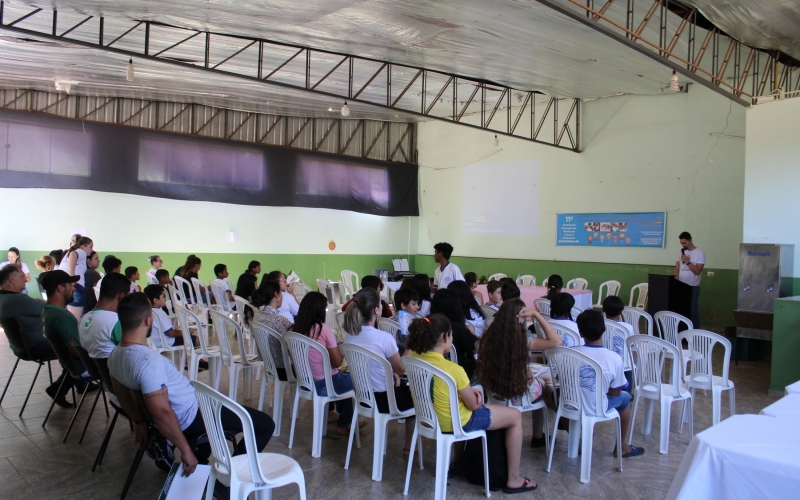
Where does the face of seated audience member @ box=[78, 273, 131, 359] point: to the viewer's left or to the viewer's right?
to the viewer's right

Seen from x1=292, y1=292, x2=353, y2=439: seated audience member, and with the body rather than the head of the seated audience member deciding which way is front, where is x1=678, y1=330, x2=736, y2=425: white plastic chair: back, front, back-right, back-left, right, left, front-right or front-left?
front-right

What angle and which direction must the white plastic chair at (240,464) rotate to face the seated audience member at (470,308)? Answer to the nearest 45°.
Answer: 0° — it already faces them

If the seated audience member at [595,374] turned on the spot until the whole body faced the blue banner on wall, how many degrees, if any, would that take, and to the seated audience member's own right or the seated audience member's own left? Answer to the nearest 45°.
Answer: approximately 45° to the seated audience member's own left

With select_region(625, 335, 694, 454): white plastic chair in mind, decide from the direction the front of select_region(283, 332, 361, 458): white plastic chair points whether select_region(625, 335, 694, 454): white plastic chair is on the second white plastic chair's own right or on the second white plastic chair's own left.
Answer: on the second white plastic chair's own right

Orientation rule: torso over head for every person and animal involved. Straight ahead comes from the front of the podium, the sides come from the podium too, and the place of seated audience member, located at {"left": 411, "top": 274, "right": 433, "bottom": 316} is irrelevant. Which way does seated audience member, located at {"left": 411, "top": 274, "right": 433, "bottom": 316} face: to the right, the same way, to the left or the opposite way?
the opposite way

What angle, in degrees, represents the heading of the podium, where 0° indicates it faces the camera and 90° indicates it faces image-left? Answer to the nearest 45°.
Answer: approximately 45°

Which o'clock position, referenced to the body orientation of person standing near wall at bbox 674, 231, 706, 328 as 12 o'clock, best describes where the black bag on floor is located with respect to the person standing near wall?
The black bag on floor is roughly at 11 o'clock from the person standing near wall.

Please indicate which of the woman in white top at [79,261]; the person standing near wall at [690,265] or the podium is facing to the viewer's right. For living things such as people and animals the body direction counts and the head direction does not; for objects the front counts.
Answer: the woman in white top

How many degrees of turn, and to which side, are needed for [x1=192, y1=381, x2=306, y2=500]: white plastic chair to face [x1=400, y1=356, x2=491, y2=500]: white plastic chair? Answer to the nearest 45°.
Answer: approximately 45° to its right

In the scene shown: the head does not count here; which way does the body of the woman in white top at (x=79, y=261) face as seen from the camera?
to the viewer's right

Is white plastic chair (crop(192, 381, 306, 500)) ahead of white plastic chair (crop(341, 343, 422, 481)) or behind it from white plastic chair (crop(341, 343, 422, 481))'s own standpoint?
behind

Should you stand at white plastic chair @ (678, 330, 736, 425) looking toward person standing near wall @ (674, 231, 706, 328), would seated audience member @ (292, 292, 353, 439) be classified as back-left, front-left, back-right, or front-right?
back-left

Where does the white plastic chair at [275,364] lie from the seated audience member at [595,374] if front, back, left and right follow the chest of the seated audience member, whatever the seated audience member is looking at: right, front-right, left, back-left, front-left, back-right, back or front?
back-left
